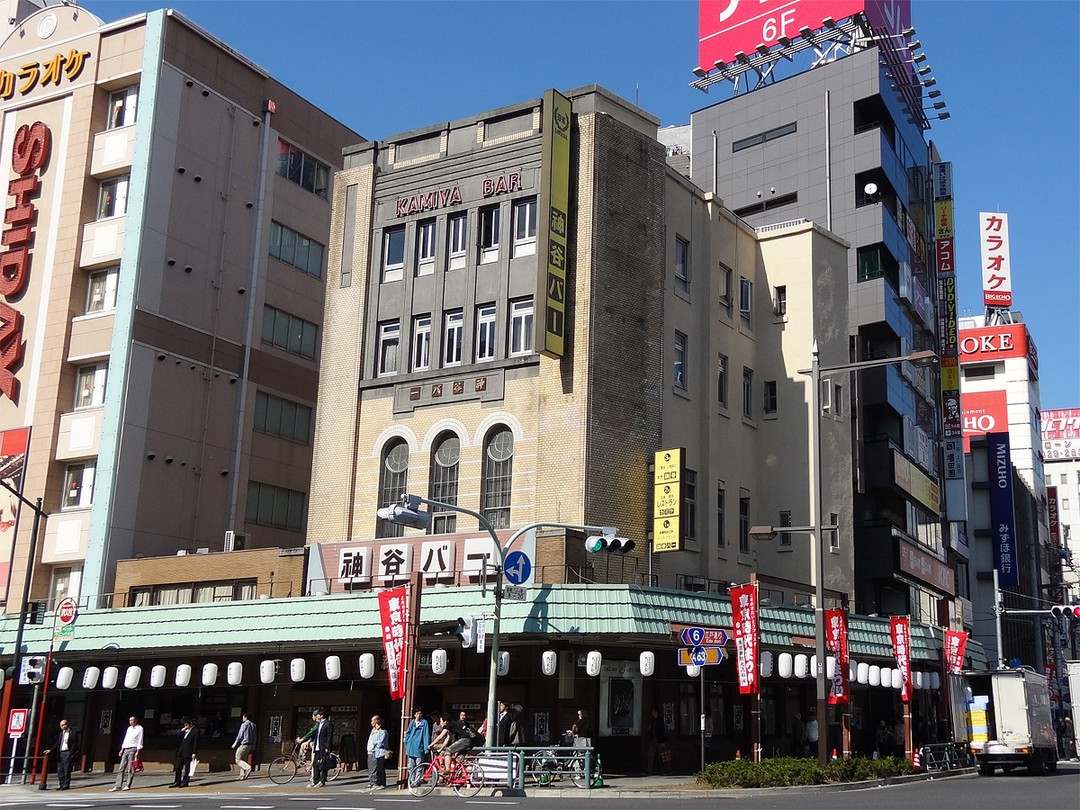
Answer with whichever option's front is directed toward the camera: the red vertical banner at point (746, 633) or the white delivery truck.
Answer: the red vertical banner

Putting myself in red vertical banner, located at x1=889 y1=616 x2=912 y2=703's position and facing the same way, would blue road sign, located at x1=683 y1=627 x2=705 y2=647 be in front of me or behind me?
in front

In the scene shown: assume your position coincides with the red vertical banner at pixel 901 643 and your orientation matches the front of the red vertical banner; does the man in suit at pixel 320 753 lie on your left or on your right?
on your right

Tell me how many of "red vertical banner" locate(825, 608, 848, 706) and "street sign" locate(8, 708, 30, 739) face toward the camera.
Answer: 2

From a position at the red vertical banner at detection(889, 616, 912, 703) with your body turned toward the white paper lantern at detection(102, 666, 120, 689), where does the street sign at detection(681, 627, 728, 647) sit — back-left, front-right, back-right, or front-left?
front-left

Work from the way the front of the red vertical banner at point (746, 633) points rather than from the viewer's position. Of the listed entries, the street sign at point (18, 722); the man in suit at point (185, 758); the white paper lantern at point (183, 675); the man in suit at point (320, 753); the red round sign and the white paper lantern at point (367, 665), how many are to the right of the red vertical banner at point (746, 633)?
6

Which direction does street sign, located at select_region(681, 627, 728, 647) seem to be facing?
toward the camera

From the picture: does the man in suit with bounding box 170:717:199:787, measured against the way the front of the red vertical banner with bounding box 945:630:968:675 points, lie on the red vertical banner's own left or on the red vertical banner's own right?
on the red vertical banner's own right

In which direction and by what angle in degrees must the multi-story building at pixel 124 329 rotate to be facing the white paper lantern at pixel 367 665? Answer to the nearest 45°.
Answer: approximately 90° to its left

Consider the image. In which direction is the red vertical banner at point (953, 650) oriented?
toward the camera

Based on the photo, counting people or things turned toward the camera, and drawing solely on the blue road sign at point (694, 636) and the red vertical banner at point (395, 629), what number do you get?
2

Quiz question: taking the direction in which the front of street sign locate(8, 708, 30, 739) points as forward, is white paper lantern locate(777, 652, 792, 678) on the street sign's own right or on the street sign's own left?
on the street sign's own left

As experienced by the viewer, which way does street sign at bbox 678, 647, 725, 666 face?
facing the viewer
